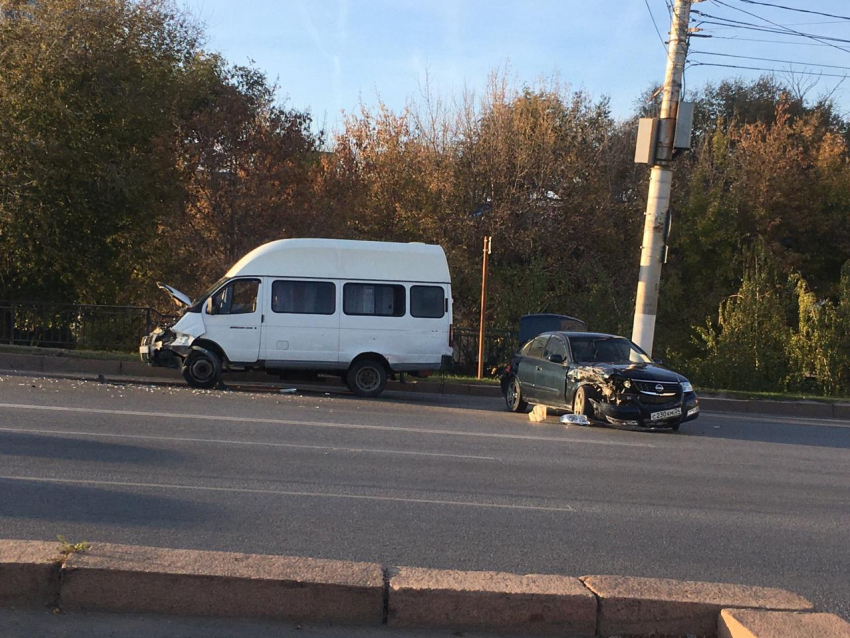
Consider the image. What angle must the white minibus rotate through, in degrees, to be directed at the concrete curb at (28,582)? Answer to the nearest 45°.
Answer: approximately 90° to its left

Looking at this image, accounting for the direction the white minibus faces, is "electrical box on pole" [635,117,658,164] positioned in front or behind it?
behind

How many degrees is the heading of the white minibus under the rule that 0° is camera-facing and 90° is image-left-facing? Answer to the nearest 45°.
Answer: approximately 90°

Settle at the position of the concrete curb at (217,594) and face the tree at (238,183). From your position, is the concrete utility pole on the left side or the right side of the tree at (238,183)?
right

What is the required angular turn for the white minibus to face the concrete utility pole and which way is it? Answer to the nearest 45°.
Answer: approximately 180°

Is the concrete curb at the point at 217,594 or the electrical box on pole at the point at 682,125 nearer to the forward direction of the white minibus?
the concrete curb

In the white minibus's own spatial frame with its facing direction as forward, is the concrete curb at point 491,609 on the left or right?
on its left

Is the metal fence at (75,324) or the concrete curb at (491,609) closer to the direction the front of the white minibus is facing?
the metal fence
